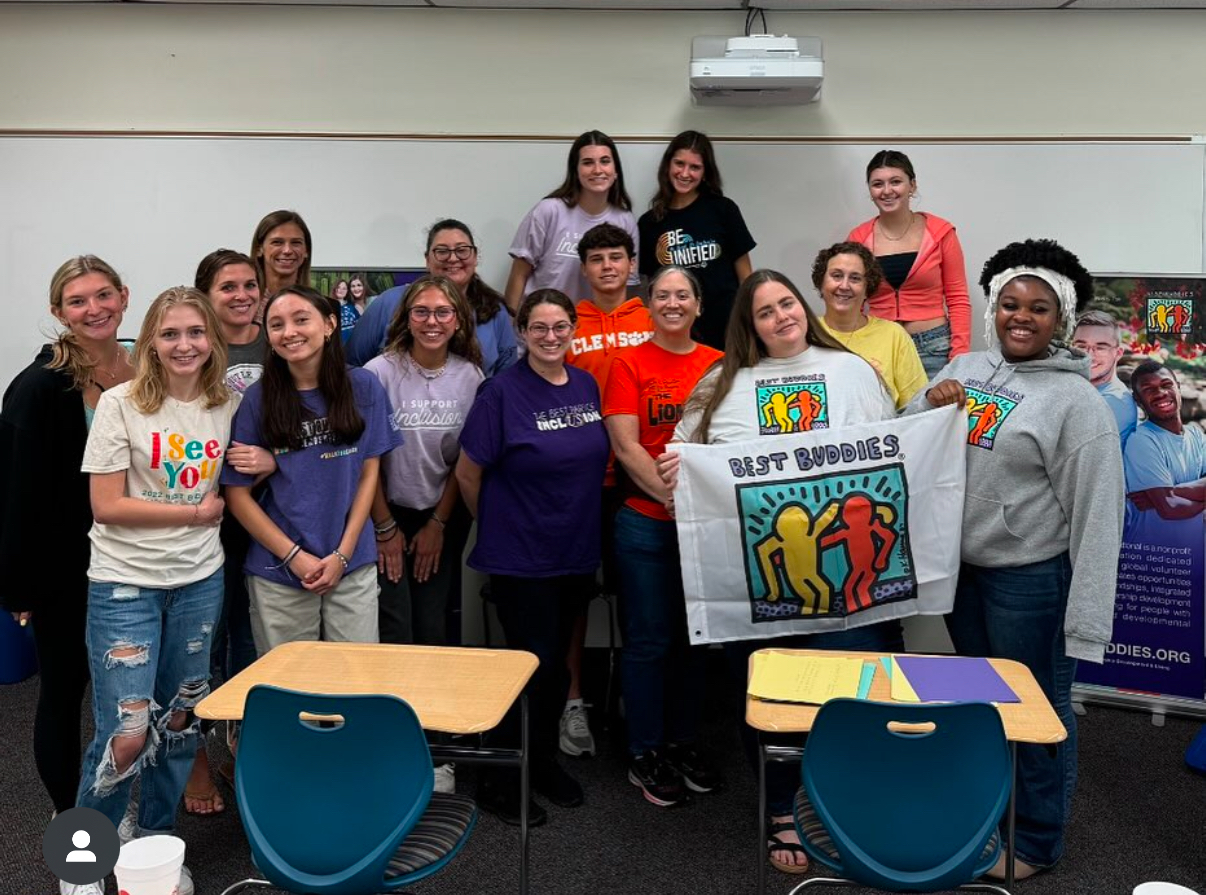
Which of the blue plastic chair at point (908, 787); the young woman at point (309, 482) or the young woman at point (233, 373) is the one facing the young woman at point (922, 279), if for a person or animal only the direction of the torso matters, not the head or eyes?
the blue plastic chair

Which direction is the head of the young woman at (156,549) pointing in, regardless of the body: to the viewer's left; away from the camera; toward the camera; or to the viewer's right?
toward the camera

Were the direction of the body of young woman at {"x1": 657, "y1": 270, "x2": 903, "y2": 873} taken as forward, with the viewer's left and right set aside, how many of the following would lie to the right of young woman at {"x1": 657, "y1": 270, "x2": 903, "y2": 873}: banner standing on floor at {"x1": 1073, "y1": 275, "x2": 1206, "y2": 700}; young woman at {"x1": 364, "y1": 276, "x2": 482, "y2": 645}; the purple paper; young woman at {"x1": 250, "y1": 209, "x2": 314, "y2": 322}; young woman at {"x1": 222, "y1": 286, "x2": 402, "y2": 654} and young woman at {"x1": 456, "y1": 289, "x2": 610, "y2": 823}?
4

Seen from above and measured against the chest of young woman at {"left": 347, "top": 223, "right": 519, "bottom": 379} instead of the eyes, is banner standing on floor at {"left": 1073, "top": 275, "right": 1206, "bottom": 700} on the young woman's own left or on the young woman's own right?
on the young woman's own left

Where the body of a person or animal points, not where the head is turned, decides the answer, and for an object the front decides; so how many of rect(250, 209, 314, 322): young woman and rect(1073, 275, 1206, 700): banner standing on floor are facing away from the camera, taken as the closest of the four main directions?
0

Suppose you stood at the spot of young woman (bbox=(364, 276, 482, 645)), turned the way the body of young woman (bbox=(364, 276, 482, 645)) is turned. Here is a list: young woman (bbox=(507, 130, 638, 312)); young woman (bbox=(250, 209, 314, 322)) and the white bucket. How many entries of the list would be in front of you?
1

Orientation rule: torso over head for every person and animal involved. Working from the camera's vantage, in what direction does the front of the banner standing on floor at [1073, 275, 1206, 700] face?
facing the viewer

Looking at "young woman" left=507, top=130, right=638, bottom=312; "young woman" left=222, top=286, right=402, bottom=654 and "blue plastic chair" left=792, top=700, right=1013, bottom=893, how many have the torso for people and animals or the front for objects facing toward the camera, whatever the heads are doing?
2

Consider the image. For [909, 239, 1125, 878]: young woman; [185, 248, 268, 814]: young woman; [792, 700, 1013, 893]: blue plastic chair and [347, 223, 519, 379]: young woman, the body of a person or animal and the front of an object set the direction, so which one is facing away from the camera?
the blue plastic chair

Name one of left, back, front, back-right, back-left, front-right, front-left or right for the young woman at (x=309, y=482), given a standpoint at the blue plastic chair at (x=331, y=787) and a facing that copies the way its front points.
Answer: front-left

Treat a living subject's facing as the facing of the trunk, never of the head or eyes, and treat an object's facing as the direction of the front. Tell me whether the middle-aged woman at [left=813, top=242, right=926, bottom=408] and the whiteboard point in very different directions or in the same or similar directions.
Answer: same or similar directions

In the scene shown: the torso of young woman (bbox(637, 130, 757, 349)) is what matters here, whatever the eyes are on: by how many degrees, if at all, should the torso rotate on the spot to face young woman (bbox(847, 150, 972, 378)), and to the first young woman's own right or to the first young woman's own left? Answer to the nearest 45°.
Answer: approximately 90° to the first young woman's own left

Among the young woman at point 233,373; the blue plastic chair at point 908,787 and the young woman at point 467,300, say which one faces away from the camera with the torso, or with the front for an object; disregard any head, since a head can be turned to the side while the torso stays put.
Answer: the blue plastic chair

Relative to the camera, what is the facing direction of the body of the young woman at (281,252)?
toward the camera

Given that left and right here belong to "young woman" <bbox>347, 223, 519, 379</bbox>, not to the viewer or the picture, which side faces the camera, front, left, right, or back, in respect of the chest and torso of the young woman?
front

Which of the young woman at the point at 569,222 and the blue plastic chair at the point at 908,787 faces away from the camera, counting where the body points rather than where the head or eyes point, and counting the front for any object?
the blue plastic chair

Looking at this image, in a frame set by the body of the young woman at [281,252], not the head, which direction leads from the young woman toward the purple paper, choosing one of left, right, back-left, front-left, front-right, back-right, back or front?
front-left

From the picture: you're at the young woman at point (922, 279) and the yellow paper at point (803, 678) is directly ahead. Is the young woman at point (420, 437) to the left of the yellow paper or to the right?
right

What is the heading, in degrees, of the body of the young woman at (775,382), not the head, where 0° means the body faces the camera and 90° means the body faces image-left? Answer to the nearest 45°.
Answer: approximately 0°

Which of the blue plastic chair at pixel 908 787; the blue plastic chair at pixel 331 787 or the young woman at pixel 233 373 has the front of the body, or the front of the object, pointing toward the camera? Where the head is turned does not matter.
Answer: the young woman

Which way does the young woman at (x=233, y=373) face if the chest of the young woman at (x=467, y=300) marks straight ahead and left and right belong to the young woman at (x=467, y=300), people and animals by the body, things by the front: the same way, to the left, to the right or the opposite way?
the same way
